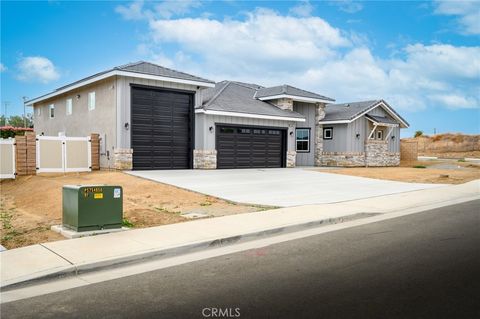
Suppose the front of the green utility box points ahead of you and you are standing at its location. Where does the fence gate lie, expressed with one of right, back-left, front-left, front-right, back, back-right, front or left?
back-left

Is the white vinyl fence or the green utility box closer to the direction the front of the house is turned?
the green utility box

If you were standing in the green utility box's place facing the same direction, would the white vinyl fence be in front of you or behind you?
behind

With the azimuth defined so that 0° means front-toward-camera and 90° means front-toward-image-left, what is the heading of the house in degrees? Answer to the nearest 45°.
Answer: approximately 315°

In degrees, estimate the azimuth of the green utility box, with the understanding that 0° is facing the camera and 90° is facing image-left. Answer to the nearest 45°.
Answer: approximately 315°

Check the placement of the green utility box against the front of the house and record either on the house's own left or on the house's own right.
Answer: on the house's own right

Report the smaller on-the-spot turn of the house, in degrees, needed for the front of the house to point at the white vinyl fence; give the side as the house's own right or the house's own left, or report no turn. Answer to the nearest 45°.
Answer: approximately 90° to the house's own right

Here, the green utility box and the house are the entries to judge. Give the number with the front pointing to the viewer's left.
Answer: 0
